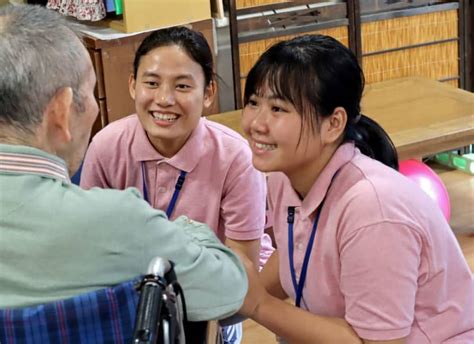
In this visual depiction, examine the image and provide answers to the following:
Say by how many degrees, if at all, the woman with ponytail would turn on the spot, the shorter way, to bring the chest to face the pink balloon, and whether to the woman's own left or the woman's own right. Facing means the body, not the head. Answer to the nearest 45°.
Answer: approximately 135° to the woman's own right

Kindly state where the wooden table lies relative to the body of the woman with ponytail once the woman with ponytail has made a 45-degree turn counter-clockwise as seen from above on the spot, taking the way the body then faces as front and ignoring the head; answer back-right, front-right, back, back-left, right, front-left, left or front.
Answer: back

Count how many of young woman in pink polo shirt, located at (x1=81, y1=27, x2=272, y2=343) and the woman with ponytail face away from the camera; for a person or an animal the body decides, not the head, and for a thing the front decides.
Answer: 0

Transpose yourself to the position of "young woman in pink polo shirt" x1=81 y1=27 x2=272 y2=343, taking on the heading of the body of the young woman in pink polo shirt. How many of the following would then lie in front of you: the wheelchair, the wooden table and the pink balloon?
1

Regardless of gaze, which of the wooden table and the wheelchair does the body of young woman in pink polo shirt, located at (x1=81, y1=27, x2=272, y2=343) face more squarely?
the wheelchair

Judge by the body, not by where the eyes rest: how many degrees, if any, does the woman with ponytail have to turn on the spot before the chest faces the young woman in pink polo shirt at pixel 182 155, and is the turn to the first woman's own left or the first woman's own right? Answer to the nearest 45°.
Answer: approximately 90° to the first woman's own right

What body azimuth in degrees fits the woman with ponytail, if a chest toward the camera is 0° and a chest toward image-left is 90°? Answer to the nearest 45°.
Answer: approximately 45°

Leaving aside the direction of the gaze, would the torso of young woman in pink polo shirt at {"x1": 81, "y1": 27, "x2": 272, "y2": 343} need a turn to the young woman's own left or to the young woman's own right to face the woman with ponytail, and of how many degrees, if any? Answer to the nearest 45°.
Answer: approximately 45° to the young woman's own left

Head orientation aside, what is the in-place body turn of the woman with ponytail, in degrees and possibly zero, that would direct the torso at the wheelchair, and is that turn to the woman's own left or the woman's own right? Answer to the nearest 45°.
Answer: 0° — they already face it

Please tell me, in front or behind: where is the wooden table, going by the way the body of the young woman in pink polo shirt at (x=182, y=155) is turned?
behind

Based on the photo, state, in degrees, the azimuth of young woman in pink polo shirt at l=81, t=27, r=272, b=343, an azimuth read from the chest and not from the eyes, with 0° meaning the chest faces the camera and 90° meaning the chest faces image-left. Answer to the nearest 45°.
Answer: approximately 0°
